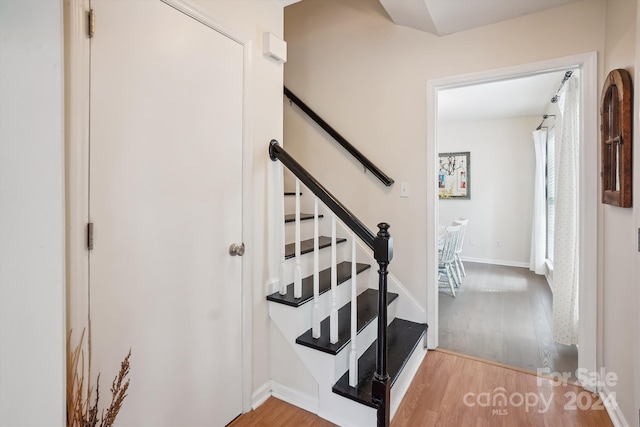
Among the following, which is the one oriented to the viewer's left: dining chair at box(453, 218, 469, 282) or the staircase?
the dining chair

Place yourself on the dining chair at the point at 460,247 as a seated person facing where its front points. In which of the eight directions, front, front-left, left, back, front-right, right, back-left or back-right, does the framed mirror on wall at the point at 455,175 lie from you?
right

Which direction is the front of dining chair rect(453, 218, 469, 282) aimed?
to the viewer's left

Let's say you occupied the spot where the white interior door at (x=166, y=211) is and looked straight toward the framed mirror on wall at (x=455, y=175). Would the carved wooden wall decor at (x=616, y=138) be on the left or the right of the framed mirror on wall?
right

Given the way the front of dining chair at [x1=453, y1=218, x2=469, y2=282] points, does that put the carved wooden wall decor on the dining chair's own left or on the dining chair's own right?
on the dining chair's own left

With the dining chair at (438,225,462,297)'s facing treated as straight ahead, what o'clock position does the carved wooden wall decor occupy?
The carved wooden wall decor is roughly at 7 o'clock from the dining chair.

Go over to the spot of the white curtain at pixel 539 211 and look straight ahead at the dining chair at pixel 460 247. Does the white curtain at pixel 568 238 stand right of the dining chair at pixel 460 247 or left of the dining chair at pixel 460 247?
left

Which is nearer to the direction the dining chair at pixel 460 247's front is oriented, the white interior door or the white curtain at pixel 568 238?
the white interior door

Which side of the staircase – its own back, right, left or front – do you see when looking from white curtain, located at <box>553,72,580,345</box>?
left
